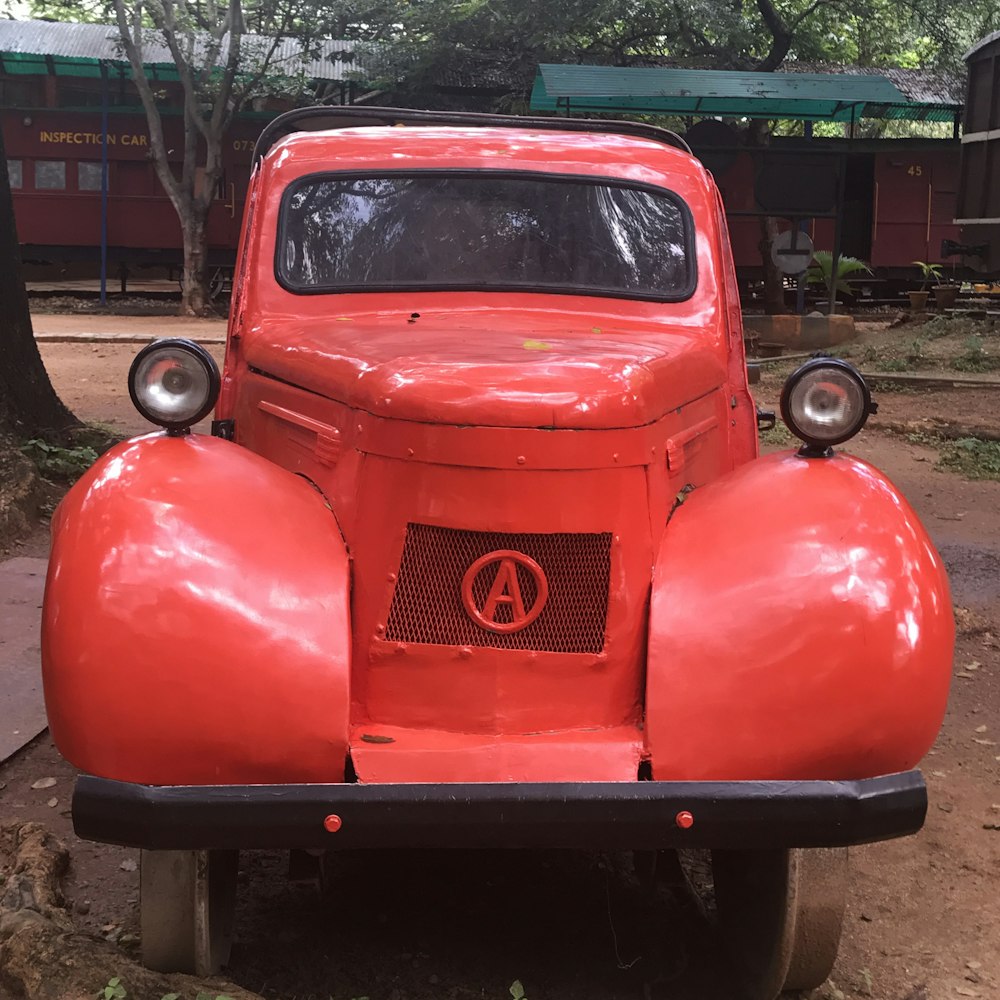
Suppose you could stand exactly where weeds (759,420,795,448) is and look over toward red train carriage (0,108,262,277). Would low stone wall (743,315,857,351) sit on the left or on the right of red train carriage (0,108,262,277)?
right

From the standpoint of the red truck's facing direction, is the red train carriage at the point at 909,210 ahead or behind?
behind

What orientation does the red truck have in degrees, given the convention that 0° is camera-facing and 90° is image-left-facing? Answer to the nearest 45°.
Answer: approximately 0°

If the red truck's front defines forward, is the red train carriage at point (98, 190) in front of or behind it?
behind

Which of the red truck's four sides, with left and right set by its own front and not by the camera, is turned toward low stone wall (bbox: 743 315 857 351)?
back

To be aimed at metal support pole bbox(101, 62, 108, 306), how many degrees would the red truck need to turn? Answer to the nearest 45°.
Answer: approximately 180°

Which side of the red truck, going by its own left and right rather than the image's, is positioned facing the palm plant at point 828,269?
back

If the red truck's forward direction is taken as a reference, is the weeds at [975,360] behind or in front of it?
behind
